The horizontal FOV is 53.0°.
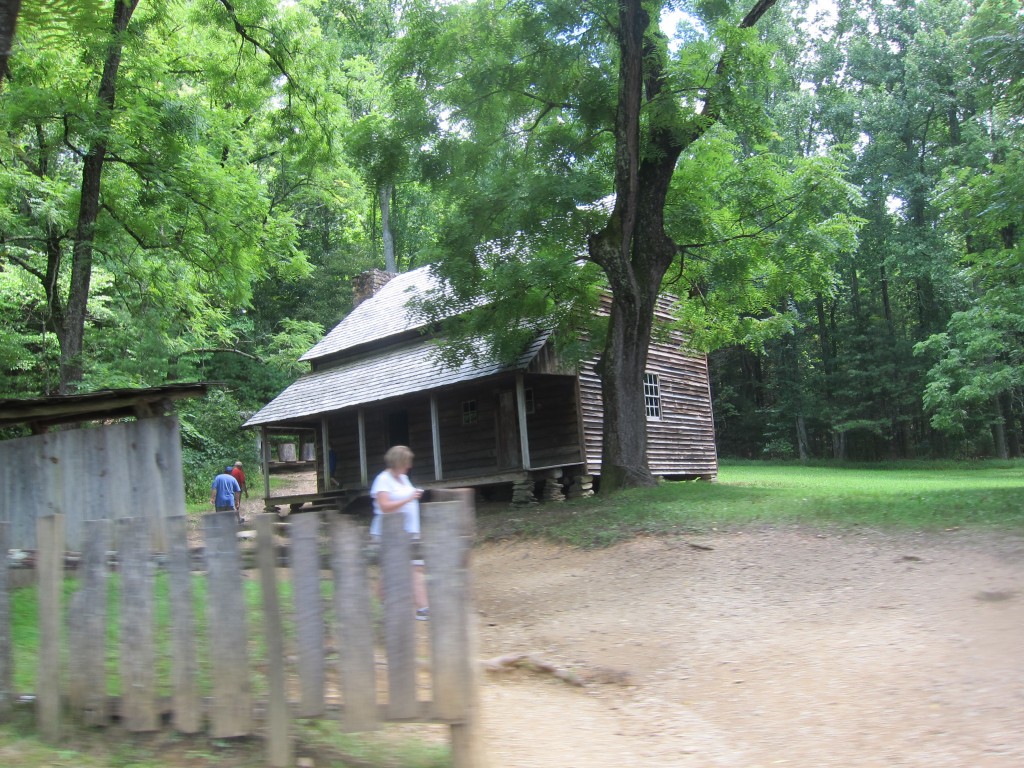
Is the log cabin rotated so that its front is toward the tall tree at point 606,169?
no

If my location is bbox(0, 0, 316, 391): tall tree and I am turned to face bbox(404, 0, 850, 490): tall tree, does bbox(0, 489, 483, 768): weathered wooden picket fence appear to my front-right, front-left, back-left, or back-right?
front-right

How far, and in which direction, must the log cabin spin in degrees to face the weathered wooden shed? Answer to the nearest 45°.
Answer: approximately 45° to its left

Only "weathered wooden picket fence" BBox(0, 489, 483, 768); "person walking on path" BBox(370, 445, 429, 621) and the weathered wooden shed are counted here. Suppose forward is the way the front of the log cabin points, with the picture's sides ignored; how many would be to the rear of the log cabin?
0

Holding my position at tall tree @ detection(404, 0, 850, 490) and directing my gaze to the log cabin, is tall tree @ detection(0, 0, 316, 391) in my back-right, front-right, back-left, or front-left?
front-left

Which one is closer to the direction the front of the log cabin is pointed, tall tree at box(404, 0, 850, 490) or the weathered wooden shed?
the weathered wooden shed

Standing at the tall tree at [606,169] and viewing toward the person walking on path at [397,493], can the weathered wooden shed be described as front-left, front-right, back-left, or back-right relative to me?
front-right

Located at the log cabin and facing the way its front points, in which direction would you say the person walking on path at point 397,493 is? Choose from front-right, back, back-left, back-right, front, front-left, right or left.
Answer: front-left

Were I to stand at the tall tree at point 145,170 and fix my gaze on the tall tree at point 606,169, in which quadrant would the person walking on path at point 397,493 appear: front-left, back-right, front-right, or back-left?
front-right

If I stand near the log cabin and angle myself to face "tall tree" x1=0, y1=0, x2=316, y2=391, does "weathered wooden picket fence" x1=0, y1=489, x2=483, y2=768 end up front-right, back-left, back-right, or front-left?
front-left

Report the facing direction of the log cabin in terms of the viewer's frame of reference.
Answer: facing the viewer and to the left of the viewer
